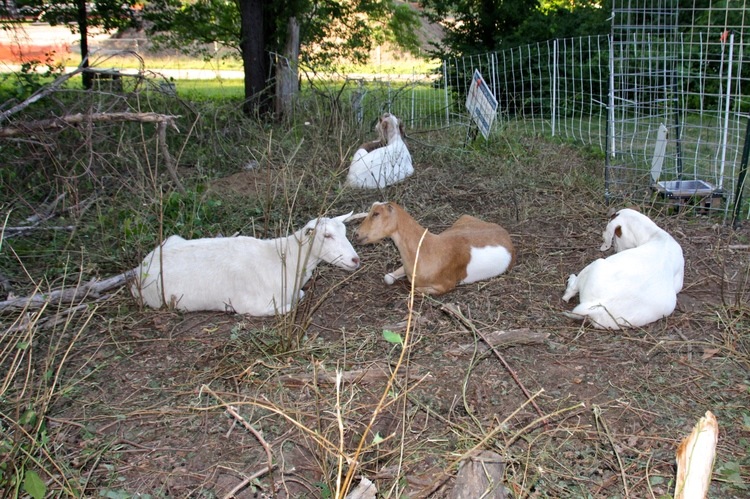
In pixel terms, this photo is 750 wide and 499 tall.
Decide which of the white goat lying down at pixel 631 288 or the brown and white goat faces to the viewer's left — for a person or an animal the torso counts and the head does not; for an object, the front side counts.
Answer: the brown and white goat

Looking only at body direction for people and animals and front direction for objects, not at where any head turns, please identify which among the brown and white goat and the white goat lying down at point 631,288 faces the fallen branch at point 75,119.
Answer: the brown and white goat

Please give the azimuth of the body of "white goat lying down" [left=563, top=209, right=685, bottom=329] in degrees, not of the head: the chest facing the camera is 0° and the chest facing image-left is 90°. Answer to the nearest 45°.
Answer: approximately 225°

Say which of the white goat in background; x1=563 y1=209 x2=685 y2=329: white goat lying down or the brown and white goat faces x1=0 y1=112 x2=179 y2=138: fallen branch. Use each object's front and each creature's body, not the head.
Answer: the brown and white goat

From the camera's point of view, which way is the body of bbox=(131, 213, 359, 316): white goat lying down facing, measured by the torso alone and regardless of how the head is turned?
to the viewer's right

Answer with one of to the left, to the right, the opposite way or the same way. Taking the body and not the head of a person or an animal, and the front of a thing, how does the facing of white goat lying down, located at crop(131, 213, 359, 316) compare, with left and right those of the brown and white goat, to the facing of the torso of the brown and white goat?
the opposite way

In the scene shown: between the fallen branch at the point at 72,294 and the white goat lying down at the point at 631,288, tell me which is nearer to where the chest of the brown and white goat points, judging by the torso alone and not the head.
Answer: the fallen branch

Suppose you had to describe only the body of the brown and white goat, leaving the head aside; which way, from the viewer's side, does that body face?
to the viewer's left

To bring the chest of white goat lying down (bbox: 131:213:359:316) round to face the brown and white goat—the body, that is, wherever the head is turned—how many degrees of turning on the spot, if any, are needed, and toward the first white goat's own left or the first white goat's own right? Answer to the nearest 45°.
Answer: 0° — it already faces it

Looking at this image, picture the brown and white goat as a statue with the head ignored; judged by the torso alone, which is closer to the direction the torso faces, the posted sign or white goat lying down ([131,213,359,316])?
the white goat lying down

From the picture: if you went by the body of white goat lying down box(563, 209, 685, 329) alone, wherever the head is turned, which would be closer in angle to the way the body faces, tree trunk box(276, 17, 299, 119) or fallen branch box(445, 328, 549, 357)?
the tree trunk
